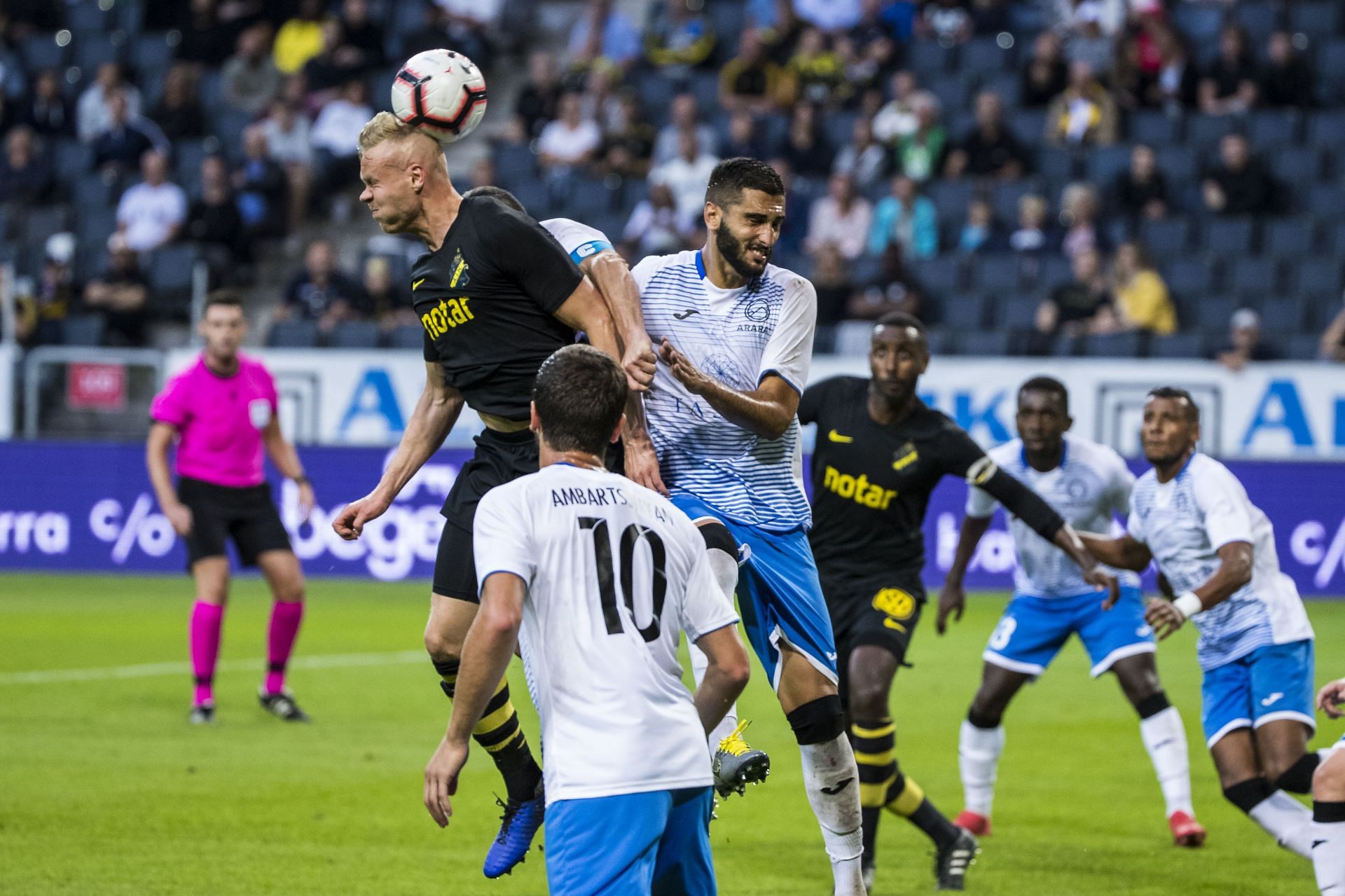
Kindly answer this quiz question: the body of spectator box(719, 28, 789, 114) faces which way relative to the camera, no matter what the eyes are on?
toward the camera

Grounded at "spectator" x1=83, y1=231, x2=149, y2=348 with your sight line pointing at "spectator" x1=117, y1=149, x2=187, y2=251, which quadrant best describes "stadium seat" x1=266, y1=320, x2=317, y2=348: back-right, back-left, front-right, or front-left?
back-right

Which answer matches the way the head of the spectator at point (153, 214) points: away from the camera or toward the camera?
toward the camera

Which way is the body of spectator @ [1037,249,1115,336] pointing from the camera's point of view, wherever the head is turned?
toward the camera

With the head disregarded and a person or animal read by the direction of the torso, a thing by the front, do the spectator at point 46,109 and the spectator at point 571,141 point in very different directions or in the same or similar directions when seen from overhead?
same or similar directions

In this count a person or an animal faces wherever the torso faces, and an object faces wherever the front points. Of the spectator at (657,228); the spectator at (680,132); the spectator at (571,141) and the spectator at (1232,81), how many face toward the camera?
4

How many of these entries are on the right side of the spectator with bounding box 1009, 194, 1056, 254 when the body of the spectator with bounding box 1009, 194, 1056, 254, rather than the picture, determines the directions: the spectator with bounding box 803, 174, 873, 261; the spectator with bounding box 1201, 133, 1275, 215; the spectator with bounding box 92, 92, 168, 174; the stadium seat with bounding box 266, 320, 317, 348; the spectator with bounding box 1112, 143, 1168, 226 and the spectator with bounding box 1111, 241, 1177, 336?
3

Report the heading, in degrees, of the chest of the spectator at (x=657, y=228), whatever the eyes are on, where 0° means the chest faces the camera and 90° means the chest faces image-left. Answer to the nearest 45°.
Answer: approximately 0°

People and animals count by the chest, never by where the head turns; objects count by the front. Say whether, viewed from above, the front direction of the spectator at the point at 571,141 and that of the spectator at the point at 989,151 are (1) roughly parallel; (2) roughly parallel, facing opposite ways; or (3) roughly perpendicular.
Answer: roughly parallel

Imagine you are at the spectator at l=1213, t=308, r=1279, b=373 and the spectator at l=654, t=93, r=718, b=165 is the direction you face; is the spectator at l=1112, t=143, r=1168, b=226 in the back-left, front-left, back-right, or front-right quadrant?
front-right

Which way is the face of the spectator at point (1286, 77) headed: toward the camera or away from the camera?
toward the camera

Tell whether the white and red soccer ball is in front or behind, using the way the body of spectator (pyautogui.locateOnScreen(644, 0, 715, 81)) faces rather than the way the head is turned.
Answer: in front

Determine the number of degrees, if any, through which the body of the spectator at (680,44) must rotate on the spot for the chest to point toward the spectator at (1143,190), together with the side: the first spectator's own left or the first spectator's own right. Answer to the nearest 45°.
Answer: approximately 45° to the first spectator's own left

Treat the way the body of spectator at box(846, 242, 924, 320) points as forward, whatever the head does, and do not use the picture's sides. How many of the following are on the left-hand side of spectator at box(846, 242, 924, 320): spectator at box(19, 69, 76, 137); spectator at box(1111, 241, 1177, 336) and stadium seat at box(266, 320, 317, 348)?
1

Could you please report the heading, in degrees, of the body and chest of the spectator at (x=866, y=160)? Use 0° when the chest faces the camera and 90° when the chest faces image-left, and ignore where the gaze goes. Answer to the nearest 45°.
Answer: approximately 0°

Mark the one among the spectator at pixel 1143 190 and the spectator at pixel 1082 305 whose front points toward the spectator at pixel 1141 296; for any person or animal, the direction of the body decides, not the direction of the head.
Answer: the spectator at pixel 1143 190

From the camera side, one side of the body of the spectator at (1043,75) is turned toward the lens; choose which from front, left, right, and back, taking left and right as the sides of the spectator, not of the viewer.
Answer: front

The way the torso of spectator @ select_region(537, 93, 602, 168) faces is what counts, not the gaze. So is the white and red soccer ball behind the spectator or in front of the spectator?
in front

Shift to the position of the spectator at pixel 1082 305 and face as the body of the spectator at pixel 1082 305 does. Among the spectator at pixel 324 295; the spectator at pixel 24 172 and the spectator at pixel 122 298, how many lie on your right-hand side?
3

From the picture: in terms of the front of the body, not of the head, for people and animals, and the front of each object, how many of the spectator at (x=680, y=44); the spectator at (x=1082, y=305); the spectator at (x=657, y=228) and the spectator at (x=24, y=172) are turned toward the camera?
4
